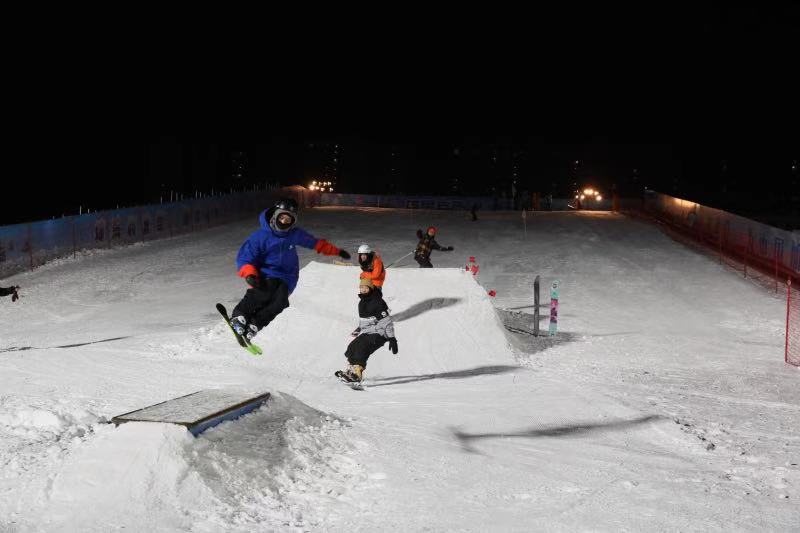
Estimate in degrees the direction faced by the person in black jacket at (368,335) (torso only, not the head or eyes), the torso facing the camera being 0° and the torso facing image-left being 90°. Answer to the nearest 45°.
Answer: approximately 45°

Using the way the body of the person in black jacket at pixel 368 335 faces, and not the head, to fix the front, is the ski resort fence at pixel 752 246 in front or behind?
behind

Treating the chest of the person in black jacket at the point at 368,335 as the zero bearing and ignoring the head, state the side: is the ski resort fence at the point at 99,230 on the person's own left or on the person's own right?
on the person's own right

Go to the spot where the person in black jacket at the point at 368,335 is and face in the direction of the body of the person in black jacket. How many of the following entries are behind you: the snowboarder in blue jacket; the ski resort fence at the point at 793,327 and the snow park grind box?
1
